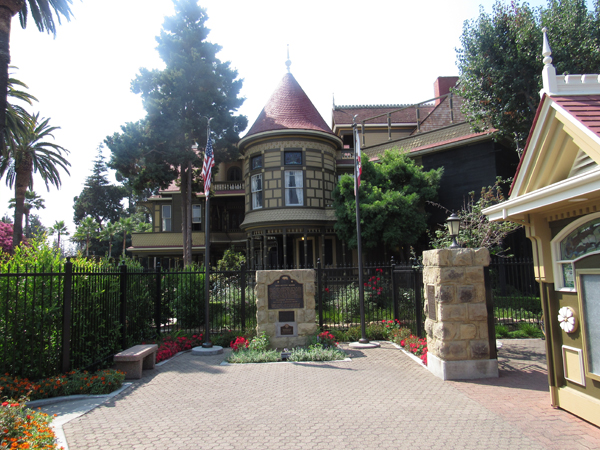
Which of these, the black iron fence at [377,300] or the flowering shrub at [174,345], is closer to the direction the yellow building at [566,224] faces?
the flowering shrub

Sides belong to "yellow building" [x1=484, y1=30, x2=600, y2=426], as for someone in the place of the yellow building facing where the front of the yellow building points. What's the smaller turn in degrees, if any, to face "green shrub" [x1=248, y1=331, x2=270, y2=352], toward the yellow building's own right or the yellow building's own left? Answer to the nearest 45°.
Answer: approximately 45° to the yellow building's own right

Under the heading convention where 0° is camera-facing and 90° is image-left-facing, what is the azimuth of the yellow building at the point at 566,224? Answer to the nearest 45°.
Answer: approximately 45°

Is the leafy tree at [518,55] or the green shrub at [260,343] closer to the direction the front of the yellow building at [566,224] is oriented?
the green shrub

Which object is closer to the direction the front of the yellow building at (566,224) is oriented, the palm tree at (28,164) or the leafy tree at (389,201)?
the palm tree

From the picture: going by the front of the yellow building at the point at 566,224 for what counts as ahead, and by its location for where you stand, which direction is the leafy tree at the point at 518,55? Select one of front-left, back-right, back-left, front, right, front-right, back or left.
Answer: back-right

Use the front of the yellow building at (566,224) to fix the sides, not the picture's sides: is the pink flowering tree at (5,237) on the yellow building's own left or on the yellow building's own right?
on the yellow building's own right

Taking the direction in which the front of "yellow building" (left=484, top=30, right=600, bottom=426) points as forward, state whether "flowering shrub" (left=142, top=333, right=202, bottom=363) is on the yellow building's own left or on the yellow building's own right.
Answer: on the yellow building's own right
